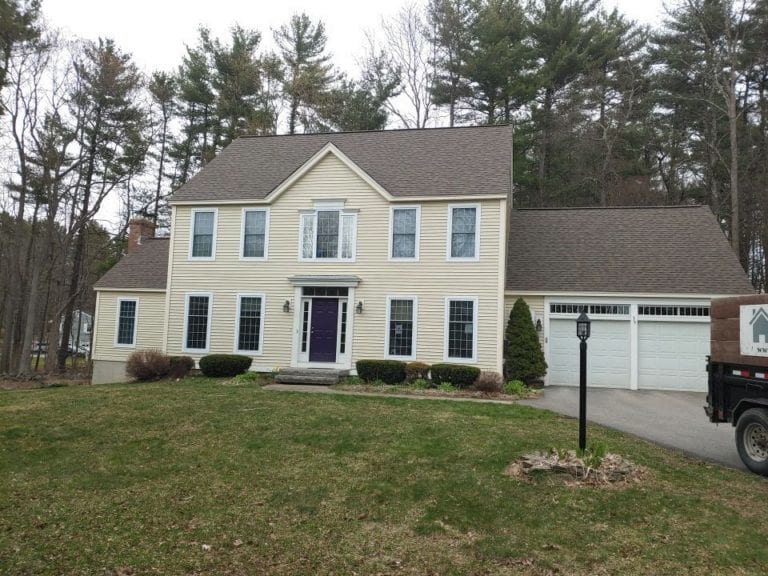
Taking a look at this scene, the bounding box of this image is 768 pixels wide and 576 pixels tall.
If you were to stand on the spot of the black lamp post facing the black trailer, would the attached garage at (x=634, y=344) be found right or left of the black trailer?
left

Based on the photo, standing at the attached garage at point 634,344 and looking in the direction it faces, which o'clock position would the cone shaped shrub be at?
The cone shaped shrub is roughly at 2 o'clock from the attached garage.

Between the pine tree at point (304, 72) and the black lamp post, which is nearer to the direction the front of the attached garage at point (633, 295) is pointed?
the black lamp post

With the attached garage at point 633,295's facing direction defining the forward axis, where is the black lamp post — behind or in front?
in front

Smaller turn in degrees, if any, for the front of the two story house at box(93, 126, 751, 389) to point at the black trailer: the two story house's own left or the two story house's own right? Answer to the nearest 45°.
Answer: approximately 45° to the two story house's own left

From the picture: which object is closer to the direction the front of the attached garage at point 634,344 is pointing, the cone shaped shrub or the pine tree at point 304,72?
the cone shaped shrub

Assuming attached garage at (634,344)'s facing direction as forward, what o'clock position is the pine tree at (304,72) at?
The pine tree is roughly at 4 o'clock from the attached garage.

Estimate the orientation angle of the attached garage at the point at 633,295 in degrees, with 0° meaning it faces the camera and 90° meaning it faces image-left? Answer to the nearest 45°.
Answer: approximately 0°
